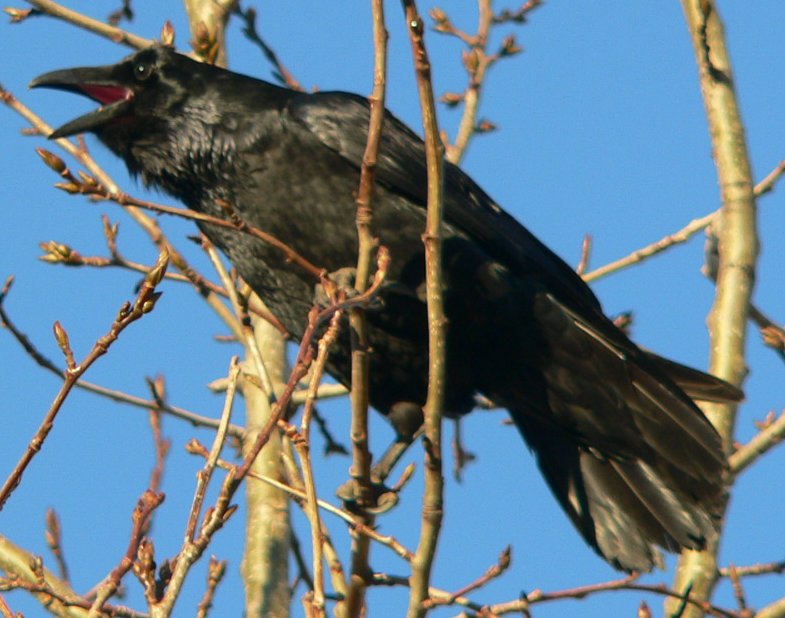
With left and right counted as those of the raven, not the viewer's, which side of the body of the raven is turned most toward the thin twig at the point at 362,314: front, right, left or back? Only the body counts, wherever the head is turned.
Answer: left

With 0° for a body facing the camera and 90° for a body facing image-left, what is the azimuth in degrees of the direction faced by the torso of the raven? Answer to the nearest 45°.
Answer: approximately 90°

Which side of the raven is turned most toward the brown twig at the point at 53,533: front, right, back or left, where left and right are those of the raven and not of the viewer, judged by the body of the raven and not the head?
front

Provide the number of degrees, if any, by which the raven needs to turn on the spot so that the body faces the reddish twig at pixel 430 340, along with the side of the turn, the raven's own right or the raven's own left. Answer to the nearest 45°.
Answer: approximately 90° to the raven's own left

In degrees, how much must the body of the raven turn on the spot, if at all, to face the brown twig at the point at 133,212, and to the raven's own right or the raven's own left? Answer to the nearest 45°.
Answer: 0° — it already faces it

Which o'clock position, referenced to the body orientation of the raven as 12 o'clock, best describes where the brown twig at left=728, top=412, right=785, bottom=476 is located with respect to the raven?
The brown twig is roughly at 6 o'clock from the raven.
